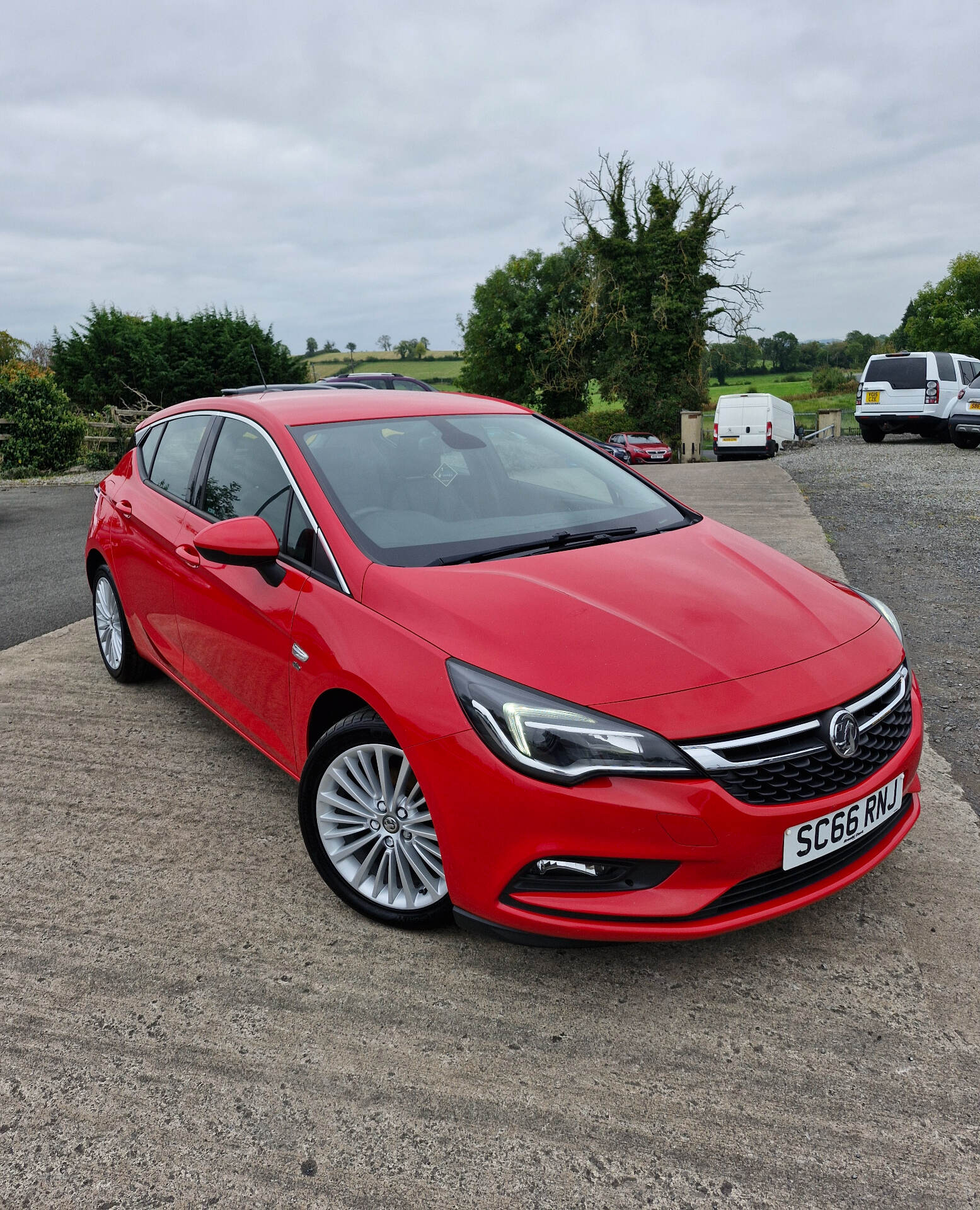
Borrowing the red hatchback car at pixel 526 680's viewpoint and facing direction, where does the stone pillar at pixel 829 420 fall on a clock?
The stone pillar is roughly at 8 o'clock from the red hatchback car.

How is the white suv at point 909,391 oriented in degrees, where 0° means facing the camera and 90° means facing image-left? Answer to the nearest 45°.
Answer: approximately 225°

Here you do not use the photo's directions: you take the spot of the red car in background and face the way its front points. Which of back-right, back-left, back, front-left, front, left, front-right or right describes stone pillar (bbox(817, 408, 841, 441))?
left

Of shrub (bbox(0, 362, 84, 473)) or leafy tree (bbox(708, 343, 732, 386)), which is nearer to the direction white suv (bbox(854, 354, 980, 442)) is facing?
the leafy tree

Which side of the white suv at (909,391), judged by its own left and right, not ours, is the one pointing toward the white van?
left

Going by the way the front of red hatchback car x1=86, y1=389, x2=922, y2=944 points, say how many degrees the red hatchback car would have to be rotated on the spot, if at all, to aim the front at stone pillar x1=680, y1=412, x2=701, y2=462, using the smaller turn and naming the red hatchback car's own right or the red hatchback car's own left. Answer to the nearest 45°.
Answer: approximately 135° to the red hatchback car's own left

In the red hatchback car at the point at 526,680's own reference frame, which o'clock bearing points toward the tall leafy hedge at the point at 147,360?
The tall leafy hedge is roughly at 7 o'clock from the red hatchback car.

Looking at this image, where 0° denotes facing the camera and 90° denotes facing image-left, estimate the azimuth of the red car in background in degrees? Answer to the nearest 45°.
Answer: approximately 315°

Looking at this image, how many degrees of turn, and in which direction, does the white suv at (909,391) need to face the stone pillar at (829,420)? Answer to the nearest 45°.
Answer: approximately 45° to its left

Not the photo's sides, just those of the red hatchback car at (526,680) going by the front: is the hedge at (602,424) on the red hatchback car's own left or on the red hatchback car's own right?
on the red hatchback car's own left
